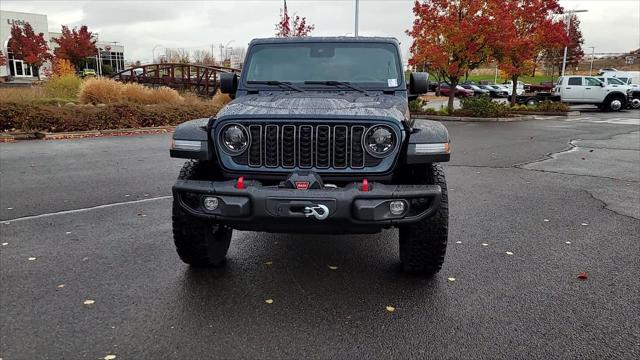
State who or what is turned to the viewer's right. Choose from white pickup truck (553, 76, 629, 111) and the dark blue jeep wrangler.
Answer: the white pickup truck

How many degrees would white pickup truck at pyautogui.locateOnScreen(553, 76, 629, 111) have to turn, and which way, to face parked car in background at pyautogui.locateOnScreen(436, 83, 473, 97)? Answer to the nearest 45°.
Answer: approximately 135° to its left

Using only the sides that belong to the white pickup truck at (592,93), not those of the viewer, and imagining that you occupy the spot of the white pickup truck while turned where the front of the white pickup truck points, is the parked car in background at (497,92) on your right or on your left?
on your left

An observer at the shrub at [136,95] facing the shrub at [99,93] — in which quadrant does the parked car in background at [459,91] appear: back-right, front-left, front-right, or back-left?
back-right

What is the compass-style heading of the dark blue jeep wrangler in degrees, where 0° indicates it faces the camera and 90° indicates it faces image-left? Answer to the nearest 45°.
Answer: approximately 0°

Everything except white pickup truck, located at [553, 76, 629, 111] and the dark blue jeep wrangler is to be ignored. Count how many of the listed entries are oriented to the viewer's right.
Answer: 1

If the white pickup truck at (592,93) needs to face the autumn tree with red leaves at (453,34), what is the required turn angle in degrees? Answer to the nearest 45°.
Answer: approximately 135° to its right

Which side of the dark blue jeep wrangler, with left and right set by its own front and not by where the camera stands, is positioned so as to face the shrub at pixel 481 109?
back

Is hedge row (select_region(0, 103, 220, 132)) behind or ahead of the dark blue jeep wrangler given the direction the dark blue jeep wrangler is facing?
behind

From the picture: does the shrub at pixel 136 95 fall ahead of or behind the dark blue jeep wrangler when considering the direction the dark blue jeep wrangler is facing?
behind

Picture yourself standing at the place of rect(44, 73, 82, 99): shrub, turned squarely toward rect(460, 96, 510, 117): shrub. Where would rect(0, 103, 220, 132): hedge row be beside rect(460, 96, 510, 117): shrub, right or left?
right

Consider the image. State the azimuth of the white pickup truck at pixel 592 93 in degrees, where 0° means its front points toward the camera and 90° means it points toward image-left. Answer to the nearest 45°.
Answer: approximately 270°
